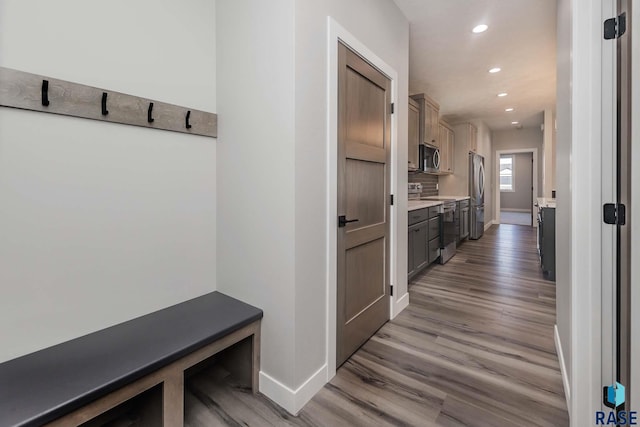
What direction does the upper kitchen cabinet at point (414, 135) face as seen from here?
to the viewer's right

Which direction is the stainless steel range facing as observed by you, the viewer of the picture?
facing to the right of the viewer

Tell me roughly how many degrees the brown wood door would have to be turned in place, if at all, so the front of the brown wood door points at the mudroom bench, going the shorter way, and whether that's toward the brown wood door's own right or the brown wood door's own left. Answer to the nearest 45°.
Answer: approximately 90° to the brown wood door's own right

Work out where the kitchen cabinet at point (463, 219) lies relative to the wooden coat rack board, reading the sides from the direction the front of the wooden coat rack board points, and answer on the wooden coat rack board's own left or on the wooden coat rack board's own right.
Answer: on the wooden coat rack board's own left

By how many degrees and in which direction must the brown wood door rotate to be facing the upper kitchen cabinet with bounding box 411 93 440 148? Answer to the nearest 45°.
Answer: approximately 135° to its left

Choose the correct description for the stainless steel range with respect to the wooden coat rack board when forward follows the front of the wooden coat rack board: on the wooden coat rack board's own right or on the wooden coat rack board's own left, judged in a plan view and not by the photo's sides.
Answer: on the wooden coat rack board's own left

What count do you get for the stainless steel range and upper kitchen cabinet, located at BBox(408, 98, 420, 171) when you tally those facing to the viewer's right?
2

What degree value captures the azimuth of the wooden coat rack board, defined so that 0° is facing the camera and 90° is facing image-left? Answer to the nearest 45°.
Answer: approximately 315°

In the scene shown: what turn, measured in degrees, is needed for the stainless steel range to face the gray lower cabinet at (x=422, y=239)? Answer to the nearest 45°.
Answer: approximately 90° to its right

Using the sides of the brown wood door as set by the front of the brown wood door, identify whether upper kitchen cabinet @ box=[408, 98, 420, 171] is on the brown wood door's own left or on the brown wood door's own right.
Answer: on the brown wood door's own left

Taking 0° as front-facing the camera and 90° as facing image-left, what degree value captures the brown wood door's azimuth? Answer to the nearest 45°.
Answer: approximately 315°
